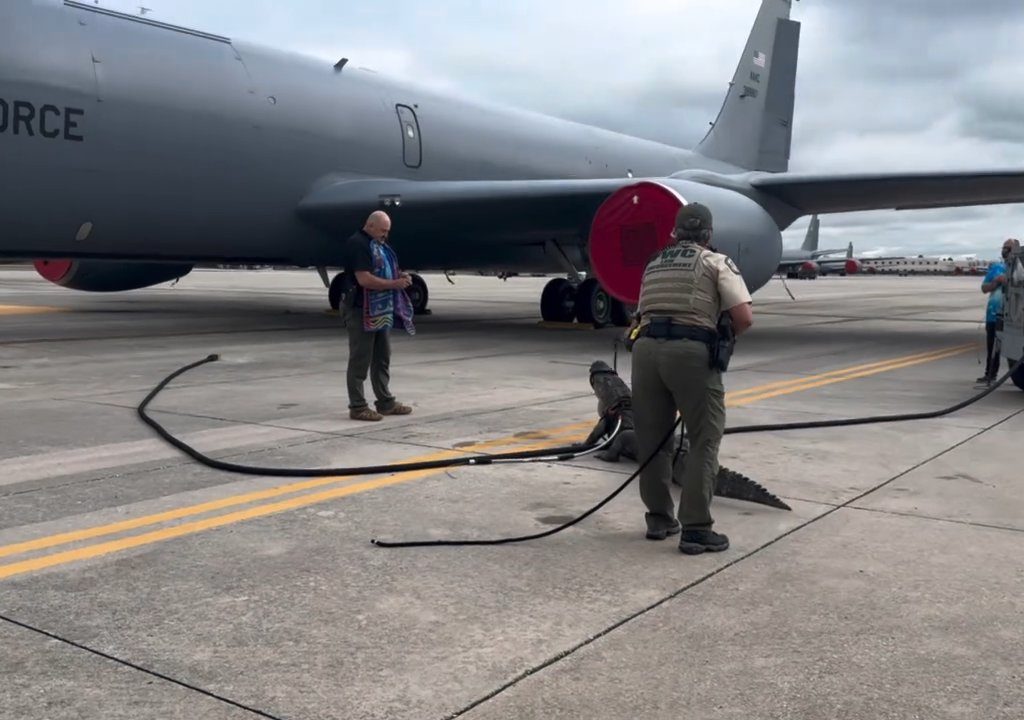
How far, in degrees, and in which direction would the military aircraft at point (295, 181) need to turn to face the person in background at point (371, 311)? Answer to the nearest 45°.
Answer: approximately 45° to its left

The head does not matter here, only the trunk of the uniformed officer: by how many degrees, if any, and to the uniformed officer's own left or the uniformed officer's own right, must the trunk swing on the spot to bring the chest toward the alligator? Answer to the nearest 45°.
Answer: approximately 45° to the uniformed officer's own left

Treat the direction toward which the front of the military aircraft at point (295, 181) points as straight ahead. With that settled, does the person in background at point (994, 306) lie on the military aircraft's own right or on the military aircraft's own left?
on the military aircraft's own left

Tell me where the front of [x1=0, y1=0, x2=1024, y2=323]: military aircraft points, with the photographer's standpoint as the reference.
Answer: facing the viewer and to the left of the viewer

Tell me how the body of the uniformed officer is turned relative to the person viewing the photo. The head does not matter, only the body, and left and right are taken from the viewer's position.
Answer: facing away from the viewer and to the right of the viewer
